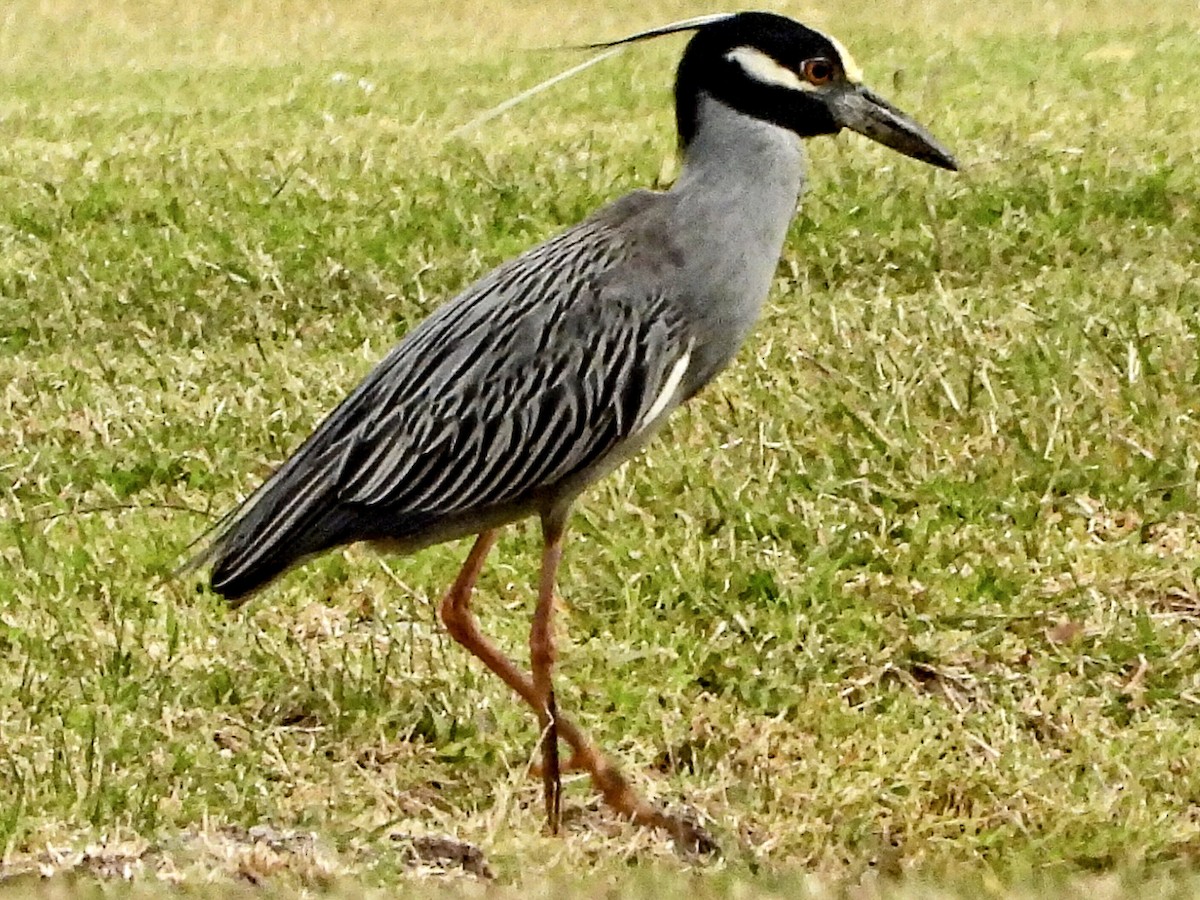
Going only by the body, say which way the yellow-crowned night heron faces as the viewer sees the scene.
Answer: to the viewer's right
